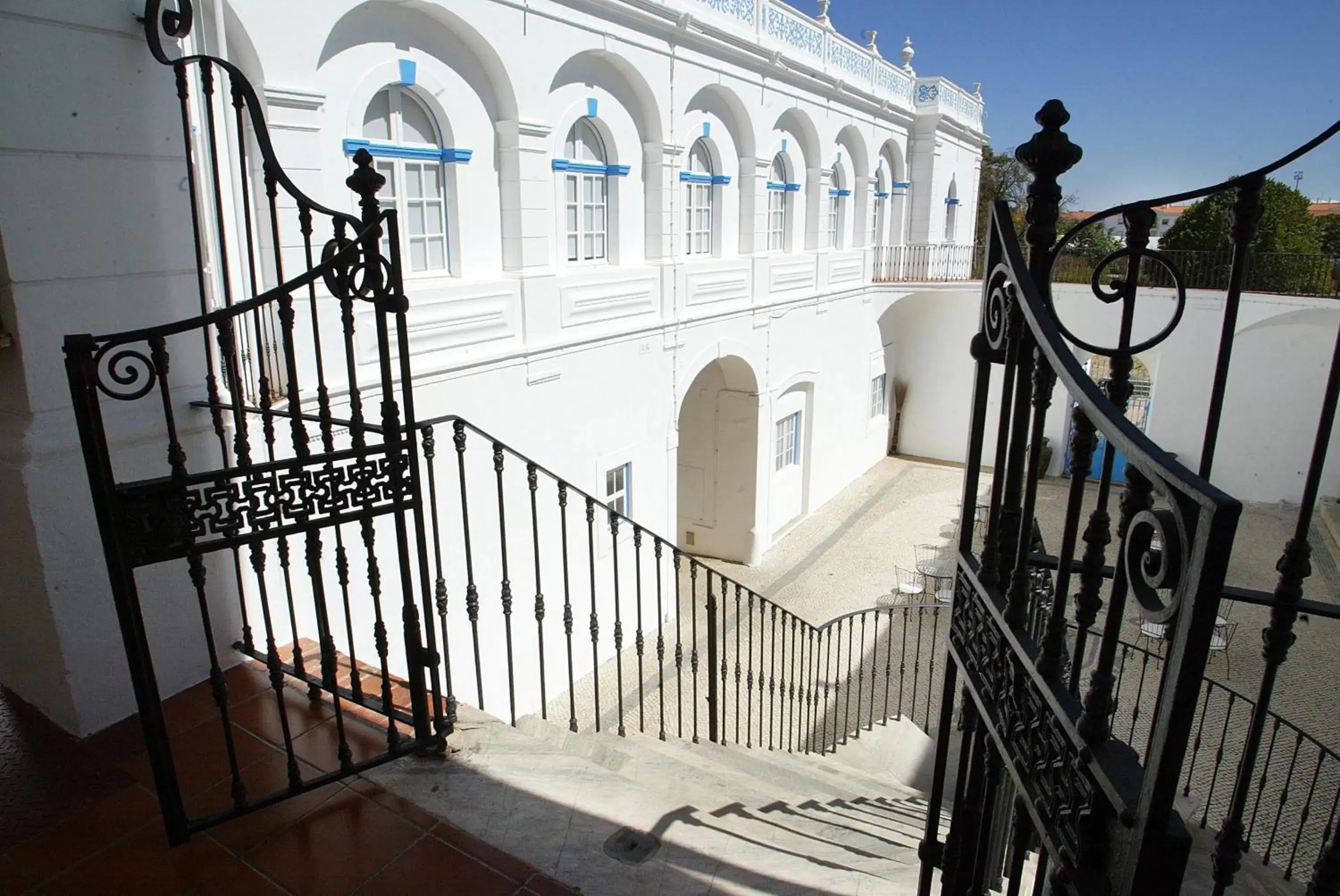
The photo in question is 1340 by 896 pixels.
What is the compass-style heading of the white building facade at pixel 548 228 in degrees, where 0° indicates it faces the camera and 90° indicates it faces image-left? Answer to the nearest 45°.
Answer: approximately 315°

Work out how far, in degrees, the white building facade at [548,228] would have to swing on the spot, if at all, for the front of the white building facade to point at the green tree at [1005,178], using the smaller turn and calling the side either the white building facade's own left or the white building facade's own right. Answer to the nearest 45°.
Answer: approximately 90° to the white building facade's own left

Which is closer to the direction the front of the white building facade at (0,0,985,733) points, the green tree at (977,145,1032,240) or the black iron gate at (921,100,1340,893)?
the black iron gate

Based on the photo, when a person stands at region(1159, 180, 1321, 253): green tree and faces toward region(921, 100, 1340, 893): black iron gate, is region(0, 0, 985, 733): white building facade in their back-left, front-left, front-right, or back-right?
front-right

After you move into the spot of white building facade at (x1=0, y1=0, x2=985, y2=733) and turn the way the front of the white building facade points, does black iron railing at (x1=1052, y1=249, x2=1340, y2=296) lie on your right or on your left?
on your left

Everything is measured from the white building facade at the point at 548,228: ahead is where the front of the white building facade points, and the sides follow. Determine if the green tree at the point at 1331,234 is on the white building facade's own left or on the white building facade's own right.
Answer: on the white building facade's own left

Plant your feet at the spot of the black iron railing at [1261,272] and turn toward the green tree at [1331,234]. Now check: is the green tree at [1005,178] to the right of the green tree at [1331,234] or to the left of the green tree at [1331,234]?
left

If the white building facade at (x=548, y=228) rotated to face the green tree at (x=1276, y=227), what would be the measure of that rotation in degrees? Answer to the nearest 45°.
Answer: approximately 45° to its left

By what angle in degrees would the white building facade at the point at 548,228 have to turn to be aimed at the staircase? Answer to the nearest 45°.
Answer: approximately 45° to its right

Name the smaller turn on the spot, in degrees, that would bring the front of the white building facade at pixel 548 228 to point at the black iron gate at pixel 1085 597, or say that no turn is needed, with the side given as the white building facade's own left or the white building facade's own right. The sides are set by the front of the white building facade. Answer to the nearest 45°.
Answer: approximately 45° to the white building facade's own right

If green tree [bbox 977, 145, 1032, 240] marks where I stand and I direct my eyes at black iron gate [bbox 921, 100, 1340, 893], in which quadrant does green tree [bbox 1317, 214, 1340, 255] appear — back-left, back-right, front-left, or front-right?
front-left
